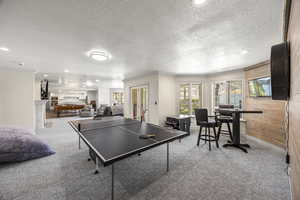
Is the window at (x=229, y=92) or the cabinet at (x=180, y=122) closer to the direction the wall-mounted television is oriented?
the cabinet

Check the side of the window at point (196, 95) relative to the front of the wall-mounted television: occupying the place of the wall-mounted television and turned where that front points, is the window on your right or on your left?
on your right

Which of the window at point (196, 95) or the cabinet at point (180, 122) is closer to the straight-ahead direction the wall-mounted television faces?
the cabinet

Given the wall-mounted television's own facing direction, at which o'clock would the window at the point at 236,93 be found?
The window is roughly at 3 o'clock from the wall-mounted television.

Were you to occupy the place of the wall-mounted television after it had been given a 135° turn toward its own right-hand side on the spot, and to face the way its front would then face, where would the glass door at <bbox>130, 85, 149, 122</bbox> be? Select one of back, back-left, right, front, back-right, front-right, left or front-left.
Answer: left

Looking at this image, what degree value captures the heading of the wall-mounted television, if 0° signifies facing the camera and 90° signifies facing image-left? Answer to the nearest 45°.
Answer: approximately 45°

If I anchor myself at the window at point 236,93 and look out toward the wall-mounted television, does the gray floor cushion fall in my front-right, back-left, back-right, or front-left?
front-right

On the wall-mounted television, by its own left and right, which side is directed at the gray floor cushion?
front

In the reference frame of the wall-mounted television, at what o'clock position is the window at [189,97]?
The window is roughly at 2 o'clock from the wall-mounted television.

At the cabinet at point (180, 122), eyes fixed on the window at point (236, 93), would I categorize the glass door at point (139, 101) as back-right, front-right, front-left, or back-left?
back-left

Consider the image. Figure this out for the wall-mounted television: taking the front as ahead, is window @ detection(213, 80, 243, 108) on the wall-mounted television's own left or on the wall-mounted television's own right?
on the wall-mounted television's own right

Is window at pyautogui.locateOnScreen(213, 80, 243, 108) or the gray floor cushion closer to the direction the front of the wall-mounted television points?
the gray floor cushion

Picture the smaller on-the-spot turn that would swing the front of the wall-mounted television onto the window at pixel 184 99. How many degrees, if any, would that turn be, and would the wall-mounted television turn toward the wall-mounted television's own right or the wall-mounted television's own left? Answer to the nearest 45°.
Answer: approximately 45° to the wall-mounted television's own right

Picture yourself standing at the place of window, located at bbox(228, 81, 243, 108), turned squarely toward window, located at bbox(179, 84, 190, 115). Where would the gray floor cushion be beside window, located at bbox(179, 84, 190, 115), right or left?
left

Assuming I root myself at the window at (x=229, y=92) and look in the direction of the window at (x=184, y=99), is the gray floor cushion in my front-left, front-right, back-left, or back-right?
front-left
